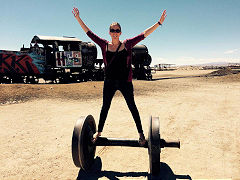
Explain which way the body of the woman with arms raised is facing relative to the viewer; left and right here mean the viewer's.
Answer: facing the viewer

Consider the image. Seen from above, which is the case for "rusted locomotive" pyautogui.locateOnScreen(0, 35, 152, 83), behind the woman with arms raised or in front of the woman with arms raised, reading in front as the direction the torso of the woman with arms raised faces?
behind
